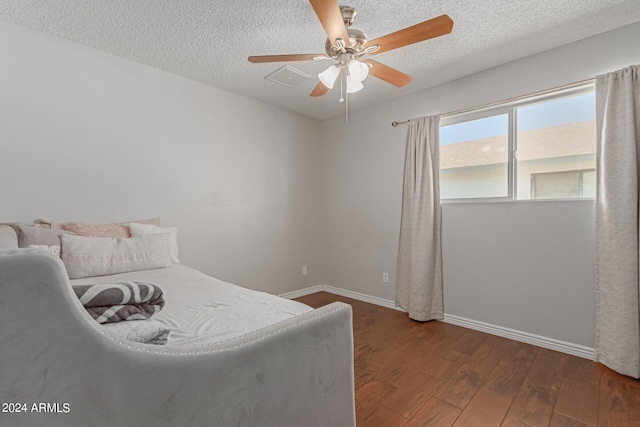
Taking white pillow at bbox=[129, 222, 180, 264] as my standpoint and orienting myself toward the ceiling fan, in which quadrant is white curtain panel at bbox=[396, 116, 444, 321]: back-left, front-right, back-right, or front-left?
front-left

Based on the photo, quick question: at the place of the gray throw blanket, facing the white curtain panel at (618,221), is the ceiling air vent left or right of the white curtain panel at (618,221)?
left

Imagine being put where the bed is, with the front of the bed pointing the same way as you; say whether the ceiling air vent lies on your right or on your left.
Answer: on your left

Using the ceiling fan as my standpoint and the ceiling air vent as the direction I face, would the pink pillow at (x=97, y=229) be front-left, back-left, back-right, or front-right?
front-left

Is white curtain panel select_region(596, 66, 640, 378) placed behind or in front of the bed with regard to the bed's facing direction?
in front
